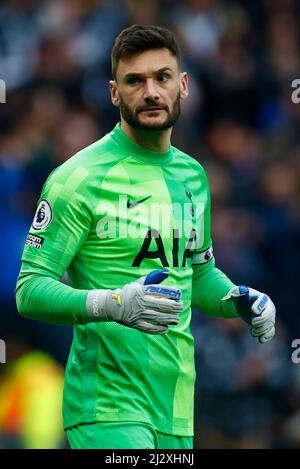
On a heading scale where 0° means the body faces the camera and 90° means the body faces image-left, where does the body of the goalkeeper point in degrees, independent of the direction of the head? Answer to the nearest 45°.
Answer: approximately 315°
